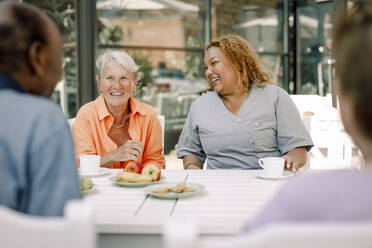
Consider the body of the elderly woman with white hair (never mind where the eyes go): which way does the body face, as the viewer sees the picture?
toward the camera

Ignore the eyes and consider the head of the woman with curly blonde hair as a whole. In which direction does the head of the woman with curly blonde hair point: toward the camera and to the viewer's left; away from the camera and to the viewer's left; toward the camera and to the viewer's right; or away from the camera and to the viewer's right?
toward the camera and to the viewer's left

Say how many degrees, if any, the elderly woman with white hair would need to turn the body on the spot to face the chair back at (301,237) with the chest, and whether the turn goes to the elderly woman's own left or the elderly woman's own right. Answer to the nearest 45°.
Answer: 0° — they already face it

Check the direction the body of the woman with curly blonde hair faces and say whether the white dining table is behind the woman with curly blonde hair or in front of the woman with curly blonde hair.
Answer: in front

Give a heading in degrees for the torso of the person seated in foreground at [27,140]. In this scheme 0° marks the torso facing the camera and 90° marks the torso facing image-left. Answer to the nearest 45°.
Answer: approximately 225°

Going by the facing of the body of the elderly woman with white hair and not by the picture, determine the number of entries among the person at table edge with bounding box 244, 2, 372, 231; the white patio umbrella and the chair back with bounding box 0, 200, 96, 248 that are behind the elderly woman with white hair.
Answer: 1

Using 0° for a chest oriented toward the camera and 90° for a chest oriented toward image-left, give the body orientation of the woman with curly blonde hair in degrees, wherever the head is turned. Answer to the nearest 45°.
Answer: approximately 0°

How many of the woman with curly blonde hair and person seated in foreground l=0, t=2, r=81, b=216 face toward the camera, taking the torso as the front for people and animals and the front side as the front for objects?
1

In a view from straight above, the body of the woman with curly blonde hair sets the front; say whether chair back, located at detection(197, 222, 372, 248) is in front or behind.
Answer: in front

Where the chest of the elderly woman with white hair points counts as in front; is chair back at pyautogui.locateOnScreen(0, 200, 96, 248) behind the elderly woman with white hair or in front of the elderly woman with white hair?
in front

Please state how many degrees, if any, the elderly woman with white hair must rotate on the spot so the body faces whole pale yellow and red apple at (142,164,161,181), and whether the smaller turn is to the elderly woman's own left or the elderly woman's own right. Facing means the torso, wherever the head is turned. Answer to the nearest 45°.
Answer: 0° — they already face it
